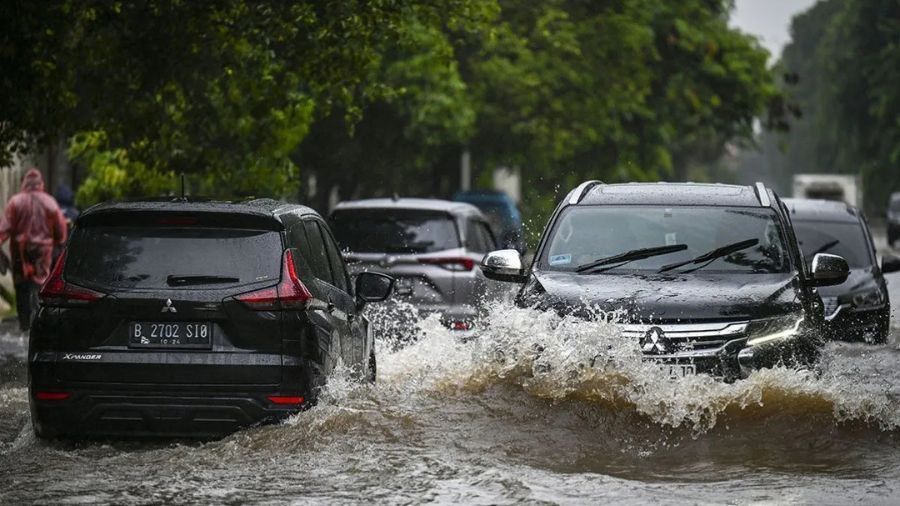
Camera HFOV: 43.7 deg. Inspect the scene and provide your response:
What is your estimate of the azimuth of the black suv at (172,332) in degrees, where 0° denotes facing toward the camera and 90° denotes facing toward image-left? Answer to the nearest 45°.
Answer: approximately 180°

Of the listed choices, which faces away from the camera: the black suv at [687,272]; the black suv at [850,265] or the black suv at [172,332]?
the black suv at [172,332]

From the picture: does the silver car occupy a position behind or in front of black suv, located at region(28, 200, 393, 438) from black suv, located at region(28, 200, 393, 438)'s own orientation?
in front

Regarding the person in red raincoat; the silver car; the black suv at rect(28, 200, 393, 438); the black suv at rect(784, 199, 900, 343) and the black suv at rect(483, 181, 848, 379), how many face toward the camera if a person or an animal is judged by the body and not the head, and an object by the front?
2

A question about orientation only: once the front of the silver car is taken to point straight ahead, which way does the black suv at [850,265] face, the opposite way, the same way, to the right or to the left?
the opposite way

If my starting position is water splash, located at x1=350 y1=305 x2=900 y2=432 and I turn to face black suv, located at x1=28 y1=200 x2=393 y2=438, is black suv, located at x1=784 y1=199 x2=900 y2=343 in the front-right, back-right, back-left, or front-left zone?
back-right

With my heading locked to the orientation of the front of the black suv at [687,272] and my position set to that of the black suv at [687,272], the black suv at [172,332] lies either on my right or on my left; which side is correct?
on my right

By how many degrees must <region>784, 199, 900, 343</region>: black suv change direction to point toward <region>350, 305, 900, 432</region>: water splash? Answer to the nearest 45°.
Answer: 0° — it already faces it

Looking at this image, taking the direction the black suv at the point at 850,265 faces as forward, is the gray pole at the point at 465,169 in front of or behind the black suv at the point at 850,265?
behind

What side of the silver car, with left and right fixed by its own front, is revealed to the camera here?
back

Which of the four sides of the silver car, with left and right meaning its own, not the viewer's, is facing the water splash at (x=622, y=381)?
back

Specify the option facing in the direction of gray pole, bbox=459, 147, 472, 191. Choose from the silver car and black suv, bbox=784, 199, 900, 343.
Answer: the silver car
